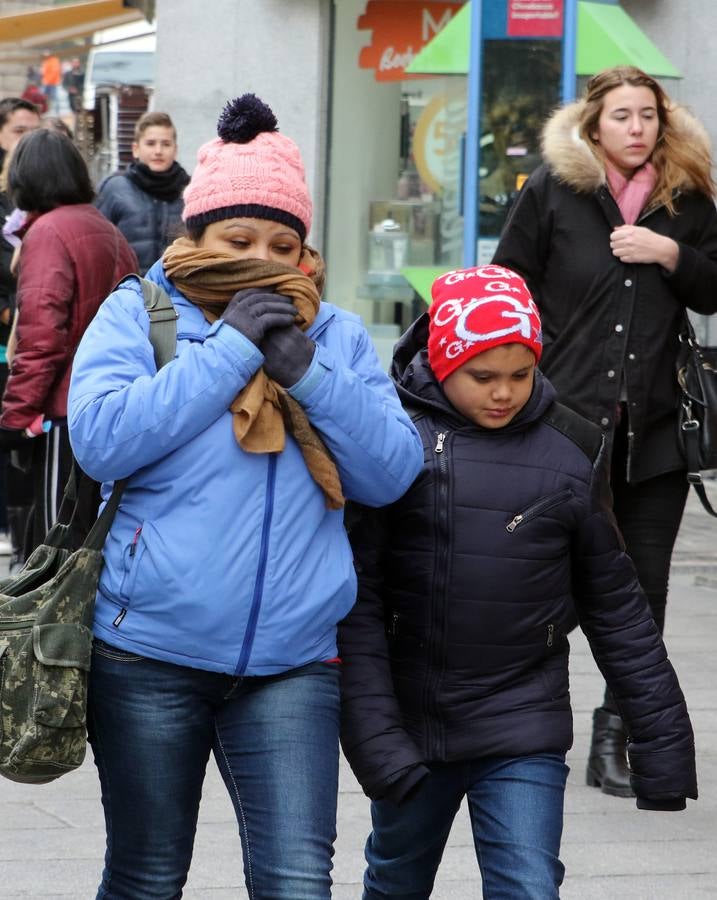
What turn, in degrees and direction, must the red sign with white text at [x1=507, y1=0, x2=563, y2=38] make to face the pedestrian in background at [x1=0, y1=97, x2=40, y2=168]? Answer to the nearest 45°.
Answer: approximately 45° to its right

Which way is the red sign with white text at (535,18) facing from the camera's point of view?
toward the camera

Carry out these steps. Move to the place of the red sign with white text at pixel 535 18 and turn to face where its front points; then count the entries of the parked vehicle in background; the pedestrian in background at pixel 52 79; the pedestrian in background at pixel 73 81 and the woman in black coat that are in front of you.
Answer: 1

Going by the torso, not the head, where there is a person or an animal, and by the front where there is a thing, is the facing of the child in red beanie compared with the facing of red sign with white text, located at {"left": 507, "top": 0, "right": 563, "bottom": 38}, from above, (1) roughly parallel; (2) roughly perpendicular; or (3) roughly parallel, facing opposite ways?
roughly parallel

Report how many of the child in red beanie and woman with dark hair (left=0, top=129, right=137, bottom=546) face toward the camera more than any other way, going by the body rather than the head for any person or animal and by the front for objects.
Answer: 1

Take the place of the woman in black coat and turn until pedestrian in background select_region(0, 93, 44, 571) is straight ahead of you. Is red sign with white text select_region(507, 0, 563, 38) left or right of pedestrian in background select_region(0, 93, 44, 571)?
right

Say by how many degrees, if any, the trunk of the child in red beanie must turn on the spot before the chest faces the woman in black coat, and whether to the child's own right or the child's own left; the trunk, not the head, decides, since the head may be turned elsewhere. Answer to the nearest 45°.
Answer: approximately 180°

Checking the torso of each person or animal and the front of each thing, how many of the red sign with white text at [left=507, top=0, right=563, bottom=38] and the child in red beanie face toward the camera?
2

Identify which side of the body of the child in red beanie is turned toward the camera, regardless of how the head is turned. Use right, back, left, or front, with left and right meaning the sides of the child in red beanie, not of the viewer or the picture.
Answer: front

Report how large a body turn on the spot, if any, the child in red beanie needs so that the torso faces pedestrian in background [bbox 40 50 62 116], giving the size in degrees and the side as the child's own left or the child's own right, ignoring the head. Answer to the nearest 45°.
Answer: approximately 180°

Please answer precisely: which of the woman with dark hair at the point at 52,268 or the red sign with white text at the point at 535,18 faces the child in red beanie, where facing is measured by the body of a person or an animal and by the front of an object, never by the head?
the red sign with white text

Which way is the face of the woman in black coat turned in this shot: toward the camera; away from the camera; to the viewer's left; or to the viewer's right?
toward the camera

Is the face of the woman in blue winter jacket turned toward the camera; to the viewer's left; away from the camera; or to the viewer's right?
toward the camera

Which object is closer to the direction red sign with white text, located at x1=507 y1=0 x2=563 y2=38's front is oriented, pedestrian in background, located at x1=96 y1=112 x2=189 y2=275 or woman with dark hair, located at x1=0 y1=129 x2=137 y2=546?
the woman with dark hair

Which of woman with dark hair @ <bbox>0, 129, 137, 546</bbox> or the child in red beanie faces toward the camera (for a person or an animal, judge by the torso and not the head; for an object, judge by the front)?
the child in red beanie

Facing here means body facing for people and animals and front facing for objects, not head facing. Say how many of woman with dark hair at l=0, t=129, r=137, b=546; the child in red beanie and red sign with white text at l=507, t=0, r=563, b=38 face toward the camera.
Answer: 2

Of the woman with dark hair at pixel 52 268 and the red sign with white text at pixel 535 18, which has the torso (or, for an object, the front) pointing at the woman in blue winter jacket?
the red sign with white text

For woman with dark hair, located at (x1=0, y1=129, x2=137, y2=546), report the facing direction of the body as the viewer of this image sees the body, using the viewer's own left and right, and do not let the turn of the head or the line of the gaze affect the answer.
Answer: facing away from the viewer and to the left of the viewer

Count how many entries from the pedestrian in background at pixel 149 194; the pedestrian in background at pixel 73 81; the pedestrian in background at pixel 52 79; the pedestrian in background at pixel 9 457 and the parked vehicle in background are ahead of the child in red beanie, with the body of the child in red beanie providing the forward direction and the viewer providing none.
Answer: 0
